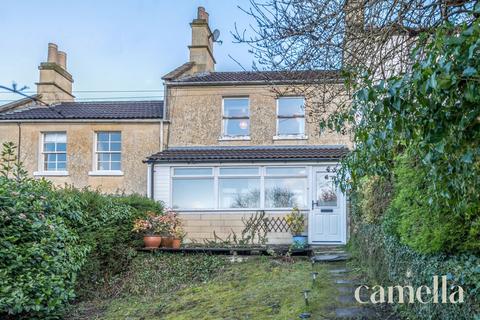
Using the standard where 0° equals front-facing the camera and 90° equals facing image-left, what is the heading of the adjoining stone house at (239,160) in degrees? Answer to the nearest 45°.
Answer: approximately 0°

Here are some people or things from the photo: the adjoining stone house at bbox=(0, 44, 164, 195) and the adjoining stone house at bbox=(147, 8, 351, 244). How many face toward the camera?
2

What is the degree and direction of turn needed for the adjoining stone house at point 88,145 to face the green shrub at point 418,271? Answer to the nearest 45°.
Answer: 0° — it already faces it

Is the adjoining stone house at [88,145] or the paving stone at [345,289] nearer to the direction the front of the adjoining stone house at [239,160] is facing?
the paving stone
